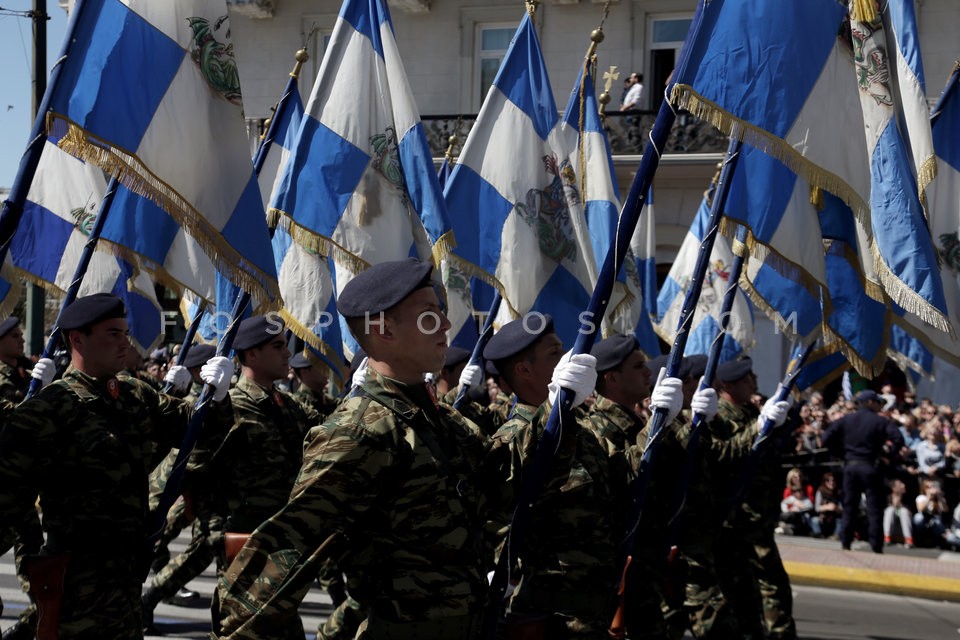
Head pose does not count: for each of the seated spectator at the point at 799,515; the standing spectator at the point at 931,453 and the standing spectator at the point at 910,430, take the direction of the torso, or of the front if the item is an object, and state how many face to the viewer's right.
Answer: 0

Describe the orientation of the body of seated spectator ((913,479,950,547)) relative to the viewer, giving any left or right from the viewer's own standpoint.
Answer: facing the viewer

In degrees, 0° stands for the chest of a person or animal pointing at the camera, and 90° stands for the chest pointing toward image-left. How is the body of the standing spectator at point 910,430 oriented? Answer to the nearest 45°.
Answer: approximately 45°

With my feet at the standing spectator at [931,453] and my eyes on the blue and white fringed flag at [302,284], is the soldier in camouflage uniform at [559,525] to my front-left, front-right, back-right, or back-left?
front-left

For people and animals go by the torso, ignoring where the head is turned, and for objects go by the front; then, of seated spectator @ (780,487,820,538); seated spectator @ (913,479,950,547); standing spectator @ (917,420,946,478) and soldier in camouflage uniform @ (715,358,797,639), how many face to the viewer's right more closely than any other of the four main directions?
1

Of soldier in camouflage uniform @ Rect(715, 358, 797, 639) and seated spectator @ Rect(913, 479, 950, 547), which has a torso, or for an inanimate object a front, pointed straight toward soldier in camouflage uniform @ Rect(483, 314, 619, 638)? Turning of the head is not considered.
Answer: the seated spectator

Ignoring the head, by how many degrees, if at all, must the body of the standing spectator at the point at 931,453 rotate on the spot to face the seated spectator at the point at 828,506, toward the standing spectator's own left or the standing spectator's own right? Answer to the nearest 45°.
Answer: approximately 90° to the standing spectator's own right

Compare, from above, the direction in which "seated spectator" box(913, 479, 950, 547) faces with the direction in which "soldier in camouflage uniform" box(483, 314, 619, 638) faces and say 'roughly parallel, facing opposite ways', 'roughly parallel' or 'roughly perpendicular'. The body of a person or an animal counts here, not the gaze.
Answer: roughly perpendicular

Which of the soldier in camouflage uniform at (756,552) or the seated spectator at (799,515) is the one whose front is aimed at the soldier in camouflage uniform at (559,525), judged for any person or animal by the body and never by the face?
the seated spectator

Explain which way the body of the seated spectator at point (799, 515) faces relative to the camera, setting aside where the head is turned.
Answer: toward the camera

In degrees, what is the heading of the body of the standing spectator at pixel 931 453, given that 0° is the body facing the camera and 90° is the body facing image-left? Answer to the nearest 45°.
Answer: approximately 0°

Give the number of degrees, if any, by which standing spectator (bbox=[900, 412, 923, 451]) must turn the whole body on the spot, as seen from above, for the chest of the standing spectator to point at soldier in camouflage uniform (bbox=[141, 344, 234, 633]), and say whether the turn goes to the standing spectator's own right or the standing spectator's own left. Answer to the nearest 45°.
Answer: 0° — they already face them
